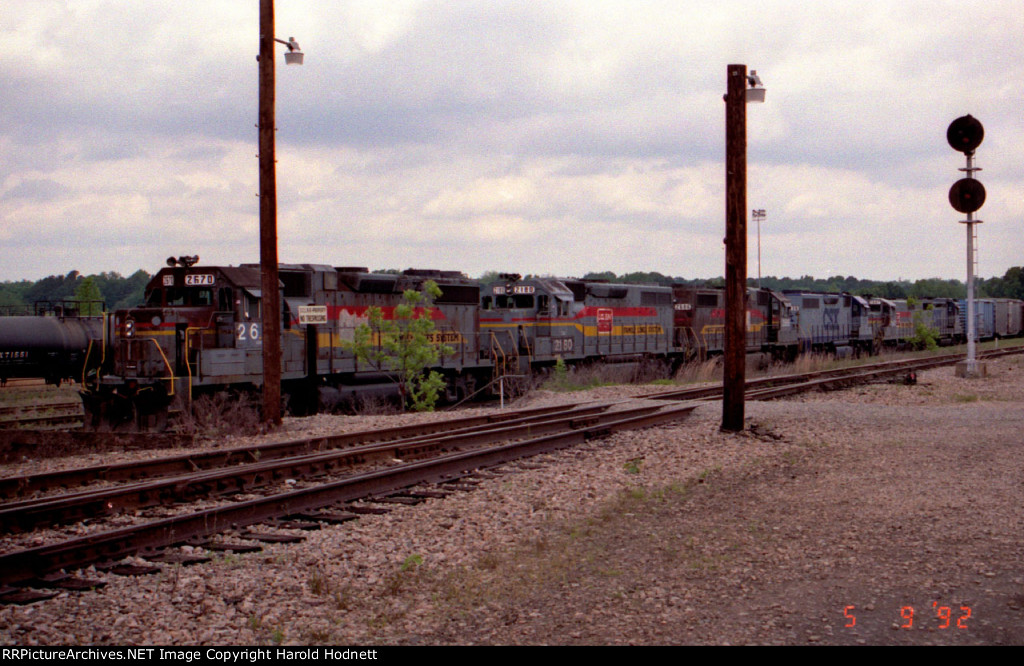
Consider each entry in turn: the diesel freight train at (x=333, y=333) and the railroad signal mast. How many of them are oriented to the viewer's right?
0

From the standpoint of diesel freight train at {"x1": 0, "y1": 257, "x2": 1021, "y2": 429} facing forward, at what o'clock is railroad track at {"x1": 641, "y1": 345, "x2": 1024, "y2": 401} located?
The railroad track is roughly at 7 o'clock from the diesel freight train.

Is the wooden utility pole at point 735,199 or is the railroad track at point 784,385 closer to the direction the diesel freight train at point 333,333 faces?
the wooden utility pole

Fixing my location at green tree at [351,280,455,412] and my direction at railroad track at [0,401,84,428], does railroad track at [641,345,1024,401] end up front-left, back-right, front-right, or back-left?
back-right

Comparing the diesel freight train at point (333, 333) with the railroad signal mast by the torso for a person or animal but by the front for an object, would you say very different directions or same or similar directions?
same or similar directions

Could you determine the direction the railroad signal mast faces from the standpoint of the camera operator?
facing the viewer

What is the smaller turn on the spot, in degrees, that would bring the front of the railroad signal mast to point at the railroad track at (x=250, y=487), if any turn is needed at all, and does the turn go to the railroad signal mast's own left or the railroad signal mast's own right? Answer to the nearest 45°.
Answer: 0° — it already faces it

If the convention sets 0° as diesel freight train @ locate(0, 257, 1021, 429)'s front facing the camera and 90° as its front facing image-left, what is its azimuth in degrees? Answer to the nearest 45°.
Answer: approximately 45°

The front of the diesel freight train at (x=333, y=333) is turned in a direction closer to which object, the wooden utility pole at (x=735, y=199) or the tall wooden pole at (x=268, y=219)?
the tall wooden pole

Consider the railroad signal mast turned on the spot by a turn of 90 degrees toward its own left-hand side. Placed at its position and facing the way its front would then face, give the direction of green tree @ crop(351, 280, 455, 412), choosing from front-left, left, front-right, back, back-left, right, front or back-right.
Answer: back-right

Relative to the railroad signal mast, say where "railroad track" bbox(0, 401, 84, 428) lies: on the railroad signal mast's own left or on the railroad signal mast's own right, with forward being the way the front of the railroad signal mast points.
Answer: on the railroad signal mast's own right

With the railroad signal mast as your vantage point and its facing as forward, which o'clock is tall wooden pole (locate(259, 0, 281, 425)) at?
The tall wooden pole is roughly at 1 o'clock from the railroad signal mast.
